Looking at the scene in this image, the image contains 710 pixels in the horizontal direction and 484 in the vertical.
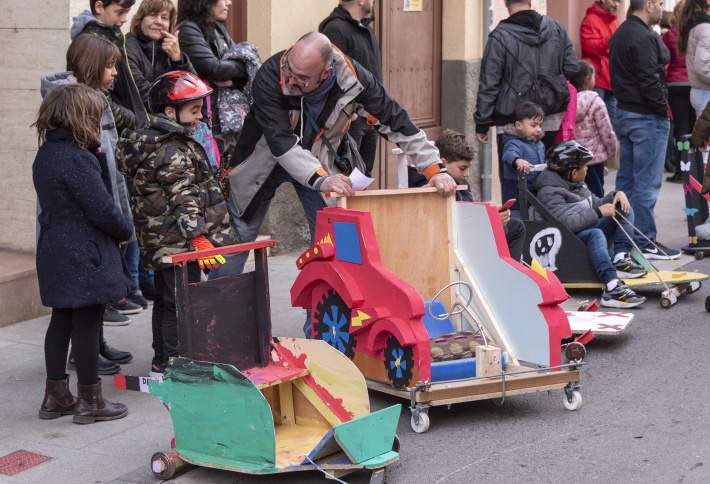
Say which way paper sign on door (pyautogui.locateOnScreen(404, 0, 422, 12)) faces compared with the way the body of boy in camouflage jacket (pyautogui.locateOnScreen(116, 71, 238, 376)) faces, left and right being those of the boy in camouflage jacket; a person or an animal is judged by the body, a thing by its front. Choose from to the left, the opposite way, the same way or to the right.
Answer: to the right

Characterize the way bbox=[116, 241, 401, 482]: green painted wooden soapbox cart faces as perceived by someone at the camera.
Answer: facing the viewer and to the right of the viewer

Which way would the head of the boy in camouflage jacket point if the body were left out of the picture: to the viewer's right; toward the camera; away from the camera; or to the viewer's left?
to the viewer's right

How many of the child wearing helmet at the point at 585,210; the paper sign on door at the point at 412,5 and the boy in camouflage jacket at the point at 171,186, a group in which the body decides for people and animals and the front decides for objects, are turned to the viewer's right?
2

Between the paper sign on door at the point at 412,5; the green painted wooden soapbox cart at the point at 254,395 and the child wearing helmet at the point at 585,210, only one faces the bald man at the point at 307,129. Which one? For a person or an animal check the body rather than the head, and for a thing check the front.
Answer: the paper sign on door

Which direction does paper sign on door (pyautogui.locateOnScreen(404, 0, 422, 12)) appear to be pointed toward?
toward the camera

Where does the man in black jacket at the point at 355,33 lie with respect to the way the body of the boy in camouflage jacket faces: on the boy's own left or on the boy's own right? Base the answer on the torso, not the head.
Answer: on the boy's own left

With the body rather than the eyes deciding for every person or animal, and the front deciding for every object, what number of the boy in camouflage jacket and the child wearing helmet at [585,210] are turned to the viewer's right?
2

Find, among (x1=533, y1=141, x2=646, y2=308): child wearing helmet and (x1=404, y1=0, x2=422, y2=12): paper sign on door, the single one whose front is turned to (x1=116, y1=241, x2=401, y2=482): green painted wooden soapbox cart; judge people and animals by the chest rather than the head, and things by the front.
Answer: the paper sign on door

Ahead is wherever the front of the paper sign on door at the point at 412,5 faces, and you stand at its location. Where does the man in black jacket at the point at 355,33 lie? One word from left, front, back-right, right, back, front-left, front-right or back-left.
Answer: front

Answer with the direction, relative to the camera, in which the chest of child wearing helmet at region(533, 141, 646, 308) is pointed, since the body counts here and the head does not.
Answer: to the viewer's right

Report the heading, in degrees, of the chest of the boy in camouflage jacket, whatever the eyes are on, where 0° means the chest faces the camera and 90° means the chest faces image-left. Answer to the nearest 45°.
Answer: approximately 270°

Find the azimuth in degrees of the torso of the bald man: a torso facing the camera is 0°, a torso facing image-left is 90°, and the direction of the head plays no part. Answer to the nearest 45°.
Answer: approximately 315°

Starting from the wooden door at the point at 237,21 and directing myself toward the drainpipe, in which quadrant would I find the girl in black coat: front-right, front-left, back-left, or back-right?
back-right

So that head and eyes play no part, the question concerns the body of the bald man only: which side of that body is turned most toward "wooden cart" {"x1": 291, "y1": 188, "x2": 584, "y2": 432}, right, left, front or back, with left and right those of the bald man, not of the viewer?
front

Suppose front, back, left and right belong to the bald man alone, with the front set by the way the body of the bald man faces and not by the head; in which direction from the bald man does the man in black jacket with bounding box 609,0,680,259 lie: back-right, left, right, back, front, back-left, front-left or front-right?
left

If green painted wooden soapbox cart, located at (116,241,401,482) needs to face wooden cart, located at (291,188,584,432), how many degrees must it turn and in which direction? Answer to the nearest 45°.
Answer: approximately 90° to its left

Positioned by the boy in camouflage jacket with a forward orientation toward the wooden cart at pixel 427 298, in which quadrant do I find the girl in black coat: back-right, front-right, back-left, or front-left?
back-right
